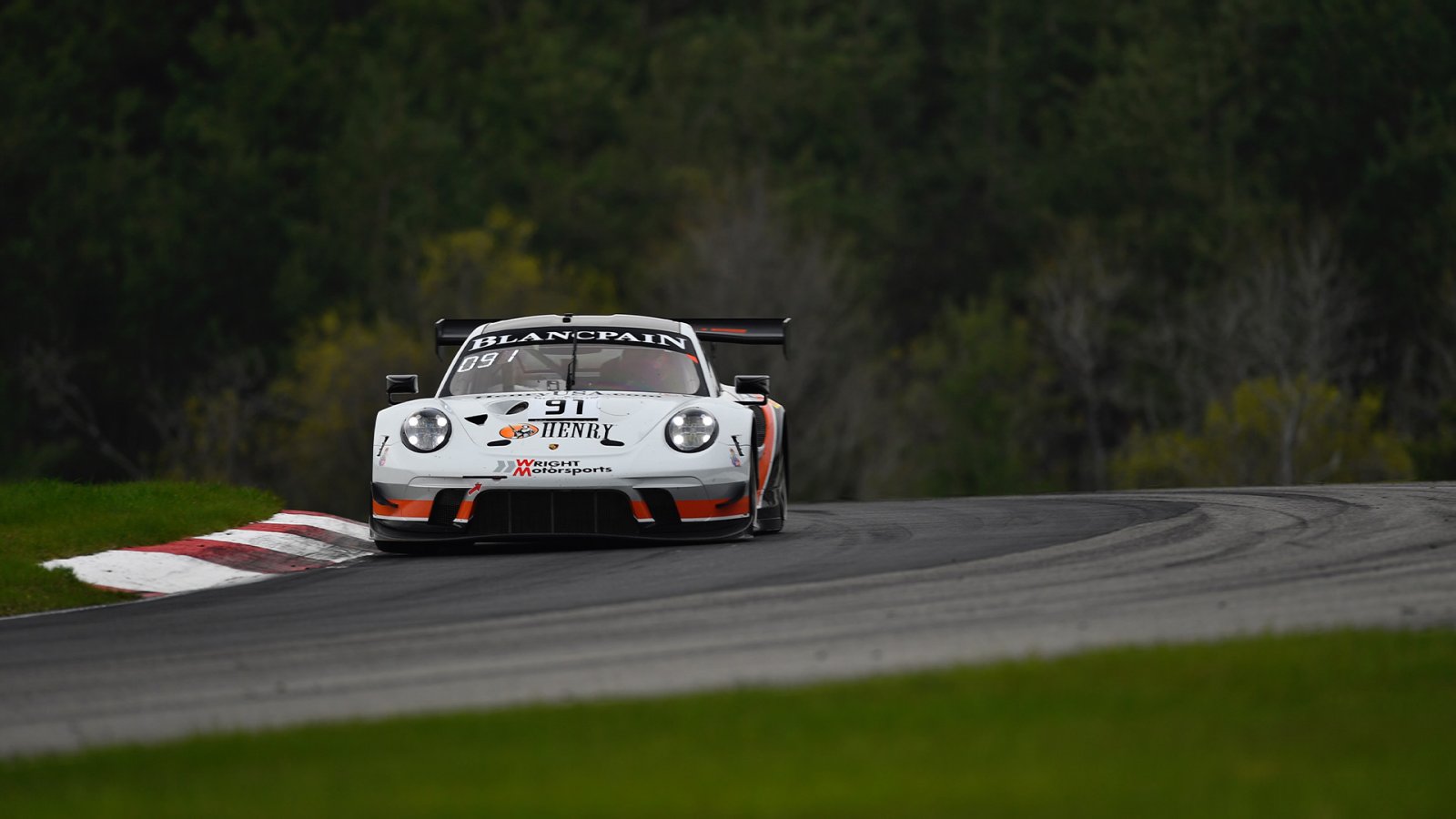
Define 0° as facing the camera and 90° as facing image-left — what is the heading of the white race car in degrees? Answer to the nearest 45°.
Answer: approximately 0°
